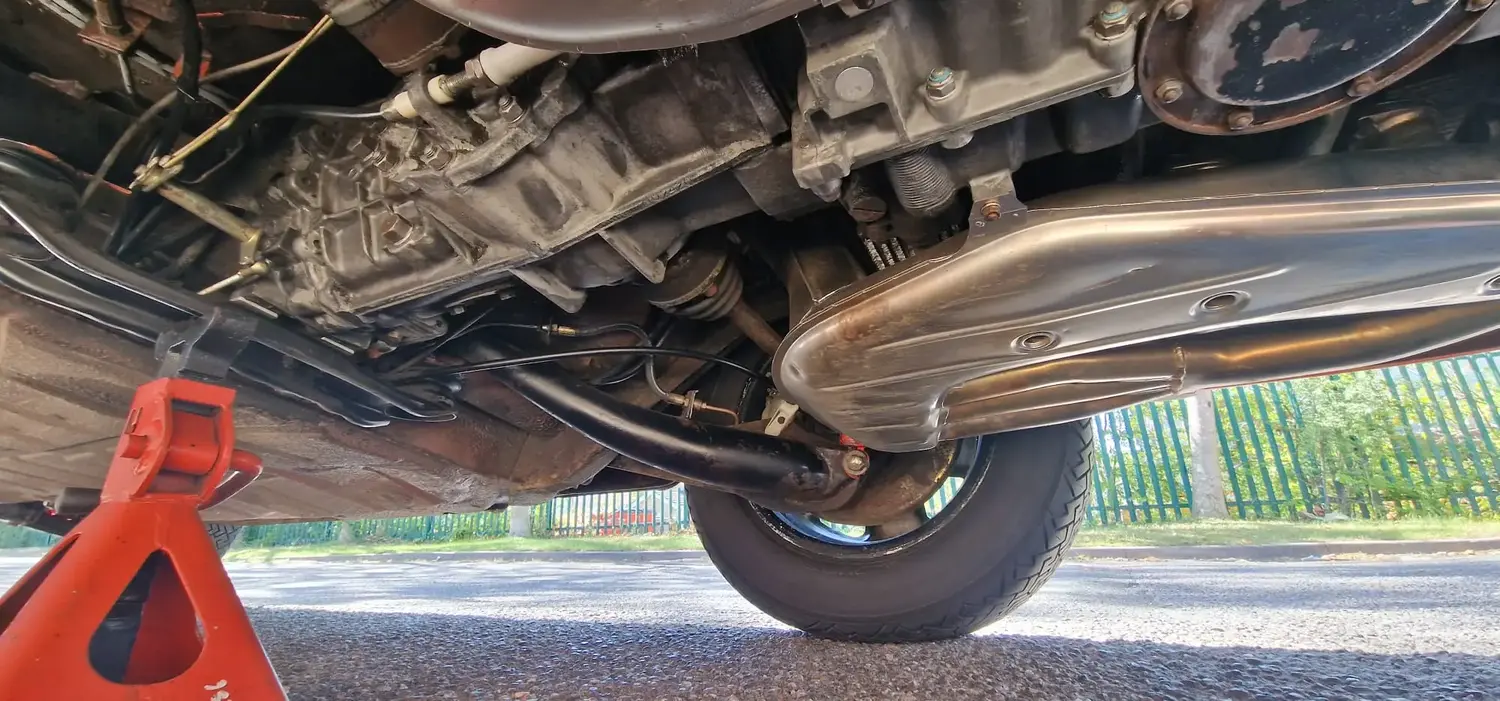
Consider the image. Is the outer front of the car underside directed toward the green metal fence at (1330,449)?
no

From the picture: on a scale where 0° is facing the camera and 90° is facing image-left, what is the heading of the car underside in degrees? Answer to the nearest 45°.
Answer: approximately 135°
